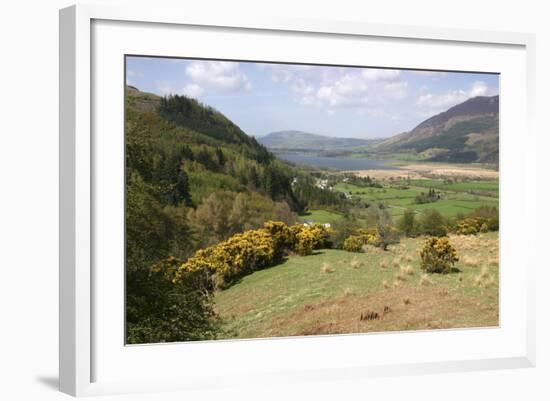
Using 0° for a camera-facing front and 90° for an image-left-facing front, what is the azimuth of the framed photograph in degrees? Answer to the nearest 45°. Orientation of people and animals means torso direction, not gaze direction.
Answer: approximately 315°
